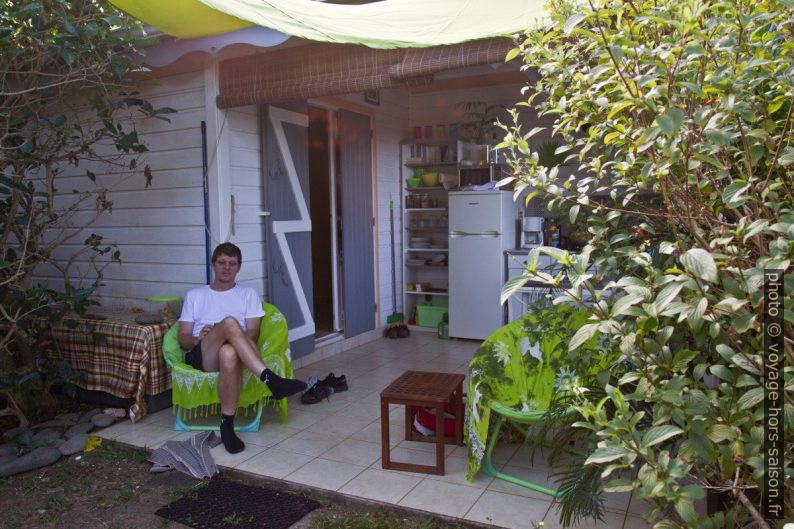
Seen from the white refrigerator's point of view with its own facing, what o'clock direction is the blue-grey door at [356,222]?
The blue-grey door is roughly at 3 o'clock from the white refrigerator.

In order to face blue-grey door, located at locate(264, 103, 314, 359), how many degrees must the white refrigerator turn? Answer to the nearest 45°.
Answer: approximately 45° to its right

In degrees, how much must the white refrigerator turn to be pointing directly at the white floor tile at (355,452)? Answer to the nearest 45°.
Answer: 0° — it already faces it

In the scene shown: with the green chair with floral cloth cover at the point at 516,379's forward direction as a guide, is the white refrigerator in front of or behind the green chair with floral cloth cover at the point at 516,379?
behind

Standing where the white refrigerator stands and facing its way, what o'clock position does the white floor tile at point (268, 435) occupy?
The white floor tile is roughly at 1 o'clock from the white refrigerator.

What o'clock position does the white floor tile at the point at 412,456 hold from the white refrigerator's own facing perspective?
The white floor tile is roughly at 12 o'clock from the white refrigerator.
